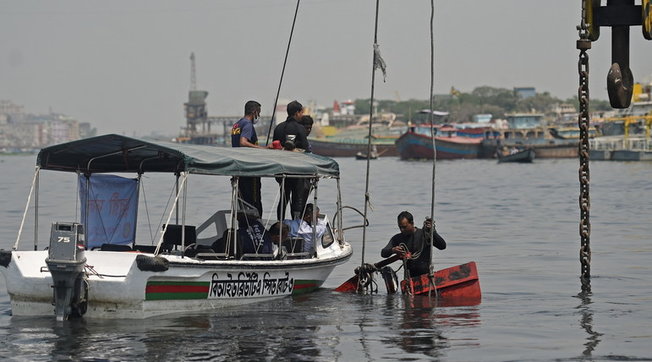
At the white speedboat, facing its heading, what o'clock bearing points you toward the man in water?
The man in water is roughly at 1 o'clock from the white speedboat.

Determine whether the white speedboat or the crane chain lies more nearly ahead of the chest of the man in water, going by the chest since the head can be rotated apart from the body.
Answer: the white speedboat

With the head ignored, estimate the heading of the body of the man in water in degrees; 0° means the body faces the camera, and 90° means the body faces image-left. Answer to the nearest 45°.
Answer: approximately 45°

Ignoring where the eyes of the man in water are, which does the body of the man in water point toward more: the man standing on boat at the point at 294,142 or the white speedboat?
the white speedboat

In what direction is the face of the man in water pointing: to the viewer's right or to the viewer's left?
to the viewer's left

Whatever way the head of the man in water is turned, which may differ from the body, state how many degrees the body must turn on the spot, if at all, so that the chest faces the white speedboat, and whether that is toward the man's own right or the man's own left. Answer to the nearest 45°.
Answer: approximately 90° to the man's own right

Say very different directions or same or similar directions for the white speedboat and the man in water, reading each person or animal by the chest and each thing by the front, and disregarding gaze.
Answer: very different directions

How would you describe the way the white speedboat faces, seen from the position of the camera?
facing away from the viewer and to the right of the viewer
